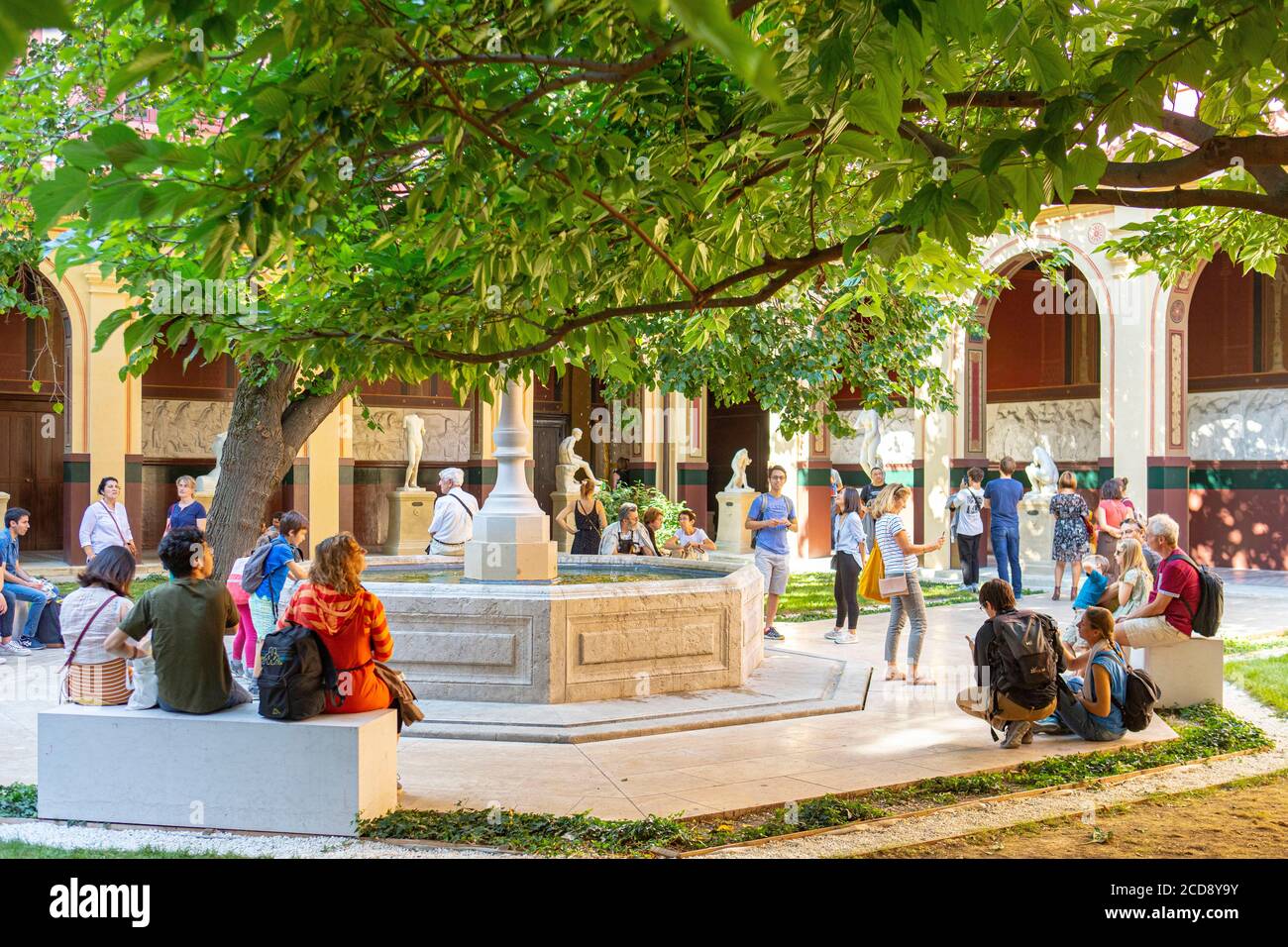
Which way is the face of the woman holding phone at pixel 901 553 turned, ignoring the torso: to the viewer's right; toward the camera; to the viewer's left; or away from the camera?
to the viewer's right

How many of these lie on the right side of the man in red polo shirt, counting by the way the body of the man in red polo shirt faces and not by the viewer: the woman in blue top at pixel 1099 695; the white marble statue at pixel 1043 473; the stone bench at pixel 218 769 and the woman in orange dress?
1

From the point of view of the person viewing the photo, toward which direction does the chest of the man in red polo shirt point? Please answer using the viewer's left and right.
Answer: facing to the left of the viewer

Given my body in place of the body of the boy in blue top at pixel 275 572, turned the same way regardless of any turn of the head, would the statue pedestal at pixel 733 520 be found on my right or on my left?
on my left

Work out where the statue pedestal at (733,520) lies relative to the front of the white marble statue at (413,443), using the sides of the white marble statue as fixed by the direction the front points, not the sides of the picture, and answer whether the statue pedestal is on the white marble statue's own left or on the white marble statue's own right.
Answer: on the white marble statue's own left

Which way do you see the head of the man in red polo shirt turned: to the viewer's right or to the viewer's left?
to the viewer's left

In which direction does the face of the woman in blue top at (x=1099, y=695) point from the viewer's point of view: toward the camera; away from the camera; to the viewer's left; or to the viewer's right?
to the viewer's left

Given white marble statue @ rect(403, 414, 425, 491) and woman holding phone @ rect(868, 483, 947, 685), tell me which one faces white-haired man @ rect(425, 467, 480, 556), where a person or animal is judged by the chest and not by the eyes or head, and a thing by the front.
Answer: the white marble statue

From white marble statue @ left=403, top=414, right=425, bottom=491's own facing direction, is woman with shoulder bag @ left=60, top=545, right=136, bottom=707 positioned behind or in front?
in front

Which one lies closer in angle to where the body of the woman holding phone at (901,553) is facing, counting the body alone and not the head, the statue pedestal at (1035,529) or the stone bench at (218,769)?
the statue pedestal
